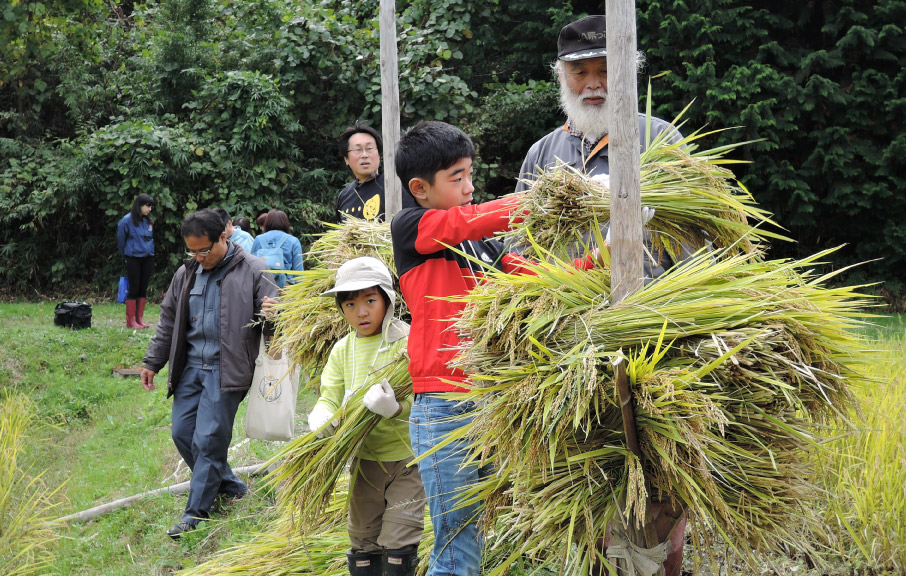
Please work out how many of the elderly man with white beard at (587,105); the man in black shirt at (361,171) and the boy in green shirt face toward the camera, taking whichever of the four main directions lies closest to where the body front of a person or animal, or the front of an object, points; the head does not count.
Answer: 3

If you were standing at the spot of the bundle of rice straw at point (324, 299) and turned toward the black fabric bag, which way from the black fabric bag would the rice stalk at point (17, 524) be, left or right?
left

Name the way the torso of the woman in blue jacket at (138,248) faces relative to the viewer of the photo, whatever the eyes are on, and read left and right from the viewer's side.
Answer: facing the viewer and to the right of the viewer

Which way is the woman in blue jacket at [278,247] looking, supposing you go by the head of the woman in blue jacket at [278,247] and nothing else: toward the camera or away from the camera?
away from the camera

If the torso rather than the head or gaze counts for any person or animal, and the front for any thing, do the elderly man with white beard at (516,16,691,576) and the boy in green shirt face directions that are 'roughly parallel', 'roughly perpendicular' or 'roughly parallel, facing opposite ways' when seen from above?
roughly parallel

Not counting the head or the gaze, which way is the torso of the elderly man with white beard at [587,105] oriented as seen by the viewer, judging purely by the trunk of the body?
toward the camera

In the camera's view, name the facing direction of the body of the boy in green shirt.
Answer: toward the camera

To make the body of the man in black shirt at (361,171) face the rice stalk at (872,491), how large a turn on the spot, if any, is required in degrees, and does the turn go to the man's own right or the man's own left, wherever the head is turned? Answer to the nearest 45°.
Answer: approximately 45° to the man's own left

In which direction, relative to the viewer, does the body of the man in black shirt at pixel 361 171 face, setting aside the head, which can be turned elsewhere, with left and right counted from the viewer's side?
facing the viewer
